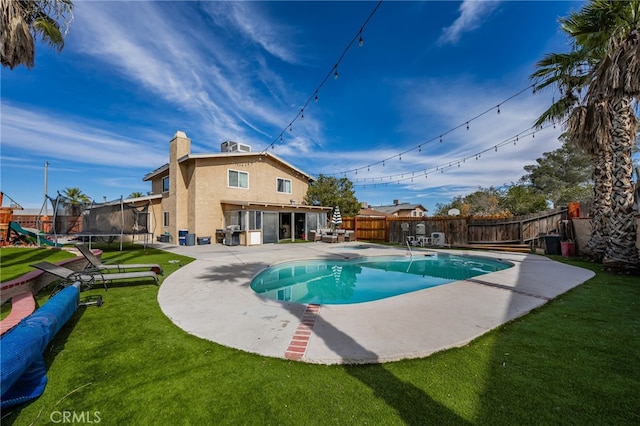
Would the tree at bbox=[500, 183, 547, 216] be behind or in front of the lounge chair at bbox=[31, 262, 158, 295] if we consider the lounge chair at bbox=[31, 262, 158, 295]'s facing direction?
in front

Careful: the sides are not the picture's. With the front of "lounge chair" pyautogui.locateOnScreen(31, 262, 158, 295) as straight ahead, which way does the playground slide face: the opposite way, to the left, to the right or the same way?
the same way

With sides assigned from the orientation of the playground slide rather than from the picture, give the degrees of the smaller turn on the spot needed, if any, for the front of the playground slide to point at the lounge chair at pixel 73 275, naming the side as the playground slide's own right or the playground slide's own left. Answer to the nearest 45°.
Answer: approximately 90° to the playground slide's own right

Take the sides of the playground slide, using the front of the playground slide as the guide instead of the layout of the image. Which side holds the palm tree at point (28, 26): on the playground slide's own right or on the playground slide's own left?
on the playground slide's own right

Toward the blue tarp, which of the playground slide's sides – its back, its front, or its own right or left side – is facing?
right

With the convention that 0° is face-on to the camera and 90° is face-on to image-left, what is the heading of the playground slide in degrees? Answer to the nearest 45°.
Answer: approximately 270°

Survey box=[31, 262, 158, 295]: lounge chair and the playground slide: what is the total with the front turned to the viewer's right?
2

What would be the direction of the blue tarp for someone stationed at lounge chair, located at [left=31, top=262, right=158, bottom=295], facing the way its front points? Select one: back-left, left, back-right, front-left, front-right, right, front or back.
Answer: right

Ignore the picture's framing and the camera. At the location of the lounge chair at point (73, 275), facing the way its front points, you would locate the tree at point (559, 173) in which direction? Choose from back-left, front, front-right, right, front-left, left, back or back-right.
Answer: front

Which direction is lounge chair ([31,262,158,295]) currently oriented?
to the viewer's right

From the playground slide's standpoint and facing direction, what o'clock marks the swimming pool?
The swimming pool is roughly at 2 o'clock from the playground slide.

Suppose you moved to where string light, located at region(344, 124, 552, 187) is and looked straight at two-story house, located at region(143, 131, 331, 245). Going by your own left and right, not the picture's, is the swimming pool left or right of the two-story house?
left

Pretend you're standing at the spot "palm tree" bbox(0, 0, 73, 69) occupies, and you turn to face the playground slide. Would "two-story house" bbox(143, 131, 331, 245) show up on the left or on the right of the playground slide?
right
